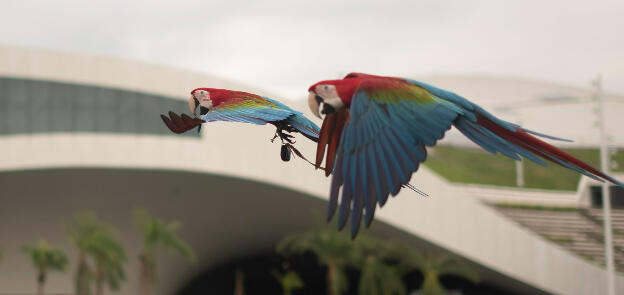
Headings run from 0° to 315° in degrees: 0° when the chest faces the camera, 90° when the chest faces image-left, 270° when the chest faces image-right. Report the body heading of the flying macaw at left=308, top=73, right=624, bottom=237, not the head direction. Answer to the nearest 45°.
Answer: approximately 90°

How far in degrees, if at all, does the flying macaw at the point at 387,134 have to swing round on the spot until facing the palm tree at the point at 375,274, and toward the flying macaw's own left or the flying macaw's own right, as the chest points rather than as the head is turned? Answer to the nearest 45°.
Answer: approximately 90° to the flying macaw's own right

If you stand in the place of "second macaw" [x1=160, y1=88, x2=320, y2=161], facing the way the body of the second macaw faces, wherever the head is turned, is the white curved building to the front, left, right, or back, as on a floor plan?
right

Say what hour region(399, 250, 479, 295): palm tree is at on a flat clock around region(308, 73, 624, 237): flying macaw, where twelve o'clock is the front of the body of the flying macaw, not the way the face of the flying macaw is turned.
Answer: The palm tree is roughly at 3 o'clock from the flying macaw.

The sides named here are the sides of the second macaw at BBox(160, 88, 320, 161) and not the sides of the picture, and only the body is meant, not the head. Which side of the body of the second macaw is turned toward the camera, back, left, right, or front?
left

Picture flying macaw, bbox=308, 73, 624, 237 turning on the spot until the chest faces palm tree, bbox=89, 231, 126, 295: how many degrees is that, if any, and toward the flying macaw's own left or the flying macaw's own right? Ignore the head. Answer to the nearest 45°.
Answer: approximately 45° to the flying macaw's own right

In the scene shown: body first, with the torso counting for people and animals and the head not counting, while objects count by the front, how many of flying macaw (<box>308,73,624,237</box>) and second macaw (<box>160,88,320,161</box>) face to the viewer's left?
2

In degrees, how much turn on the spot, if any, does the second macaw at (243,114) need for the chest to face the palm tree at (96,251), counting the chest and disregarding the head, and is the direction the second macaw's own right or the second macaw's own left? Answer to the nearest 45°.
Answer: approximately 90° to the second macaw's own right
